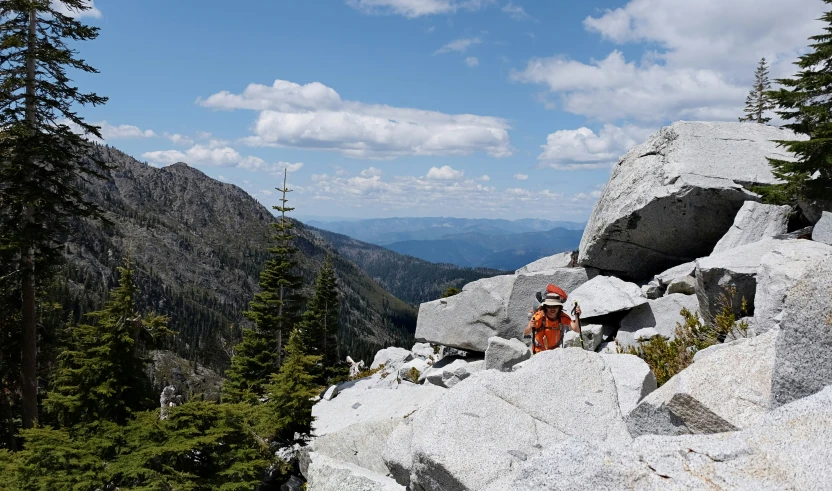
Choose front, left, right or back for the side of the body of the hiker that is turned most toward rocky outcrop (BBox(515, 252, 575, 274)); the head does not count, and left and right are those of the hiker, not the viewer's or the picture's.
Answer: back

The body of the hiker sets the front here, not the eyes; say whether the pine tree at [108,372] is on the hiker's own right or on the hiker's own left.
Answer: on the hiker's own right

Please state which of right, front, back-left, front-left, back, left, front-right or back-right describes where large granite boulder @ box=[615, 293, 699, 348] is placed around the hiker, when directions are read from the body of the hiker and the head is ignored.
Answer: back-left

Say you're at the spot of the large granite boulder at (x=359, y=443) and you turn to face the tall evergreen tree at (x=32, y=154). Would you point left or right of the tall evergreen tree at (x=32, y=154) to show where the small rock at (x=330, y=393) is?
right

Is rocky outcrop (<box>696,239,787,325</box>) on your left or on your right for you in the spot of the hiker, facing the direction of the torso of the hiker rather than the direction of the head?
on your left

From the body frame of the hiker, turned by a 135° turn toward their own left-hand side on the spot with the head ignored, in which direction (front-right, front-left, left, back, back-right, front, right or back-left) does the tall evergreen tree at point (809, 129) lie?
front

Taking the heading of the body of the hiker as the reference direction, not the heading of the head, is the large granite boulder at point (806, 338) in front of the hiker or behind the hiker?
in front

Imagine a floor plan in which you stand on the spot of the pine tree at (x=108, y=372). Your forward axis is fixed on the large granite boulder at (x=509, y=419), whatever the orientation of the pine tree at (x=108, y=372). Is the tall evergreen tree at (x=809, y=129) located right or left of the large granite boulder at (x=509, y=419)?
left

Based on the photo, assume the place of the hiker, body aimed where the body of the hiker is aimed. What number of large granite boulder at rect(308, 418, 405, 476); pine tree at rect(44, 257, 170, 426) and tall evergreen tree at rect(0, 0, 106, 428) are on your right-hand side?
3

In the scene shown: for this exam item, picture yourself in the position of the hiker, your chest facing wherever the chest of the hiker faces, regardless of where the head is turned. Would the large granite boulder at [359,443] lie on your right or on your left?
on your right

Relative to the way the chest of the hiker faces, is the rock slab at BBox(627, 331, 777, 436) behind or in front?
in front

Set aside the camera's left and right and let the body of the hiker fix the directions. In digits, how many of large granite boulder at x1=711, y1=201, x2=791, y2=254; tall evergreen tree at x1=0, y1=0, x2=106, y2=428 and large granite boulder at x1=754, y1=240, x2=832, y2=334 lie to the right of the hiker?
1

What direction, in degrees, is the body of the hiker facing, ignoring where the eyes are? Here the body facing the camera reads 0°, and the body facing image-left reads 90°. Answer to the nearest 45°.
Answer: approximately 0°
